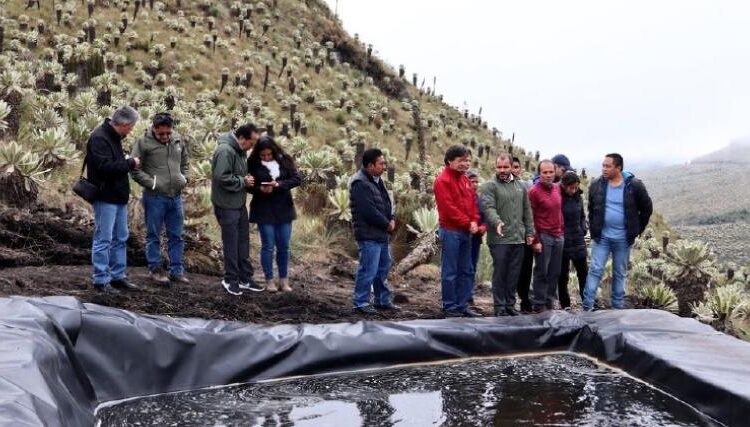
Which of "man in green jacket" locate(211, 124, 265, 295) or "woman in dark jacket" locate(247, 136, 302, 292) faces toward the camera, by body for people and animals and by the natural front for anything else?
the woman in dark jacket

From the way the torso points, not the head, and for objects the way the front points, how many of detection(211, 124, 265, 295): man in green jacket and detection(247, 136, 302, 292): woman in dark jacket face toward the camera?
1

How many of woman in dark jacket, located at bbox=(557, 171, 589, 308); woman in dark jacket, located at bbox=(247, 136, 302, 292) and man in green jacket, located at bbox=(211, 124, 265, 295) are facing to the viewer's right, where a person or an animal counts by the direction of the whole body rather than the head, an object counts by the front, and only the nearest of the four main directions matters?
1

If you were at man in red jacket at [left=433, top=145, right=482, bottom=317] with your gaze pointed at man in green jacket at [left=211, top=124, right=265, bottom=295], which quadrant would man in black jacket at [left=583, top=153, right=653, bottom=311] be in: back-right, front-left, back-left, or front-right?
back-right

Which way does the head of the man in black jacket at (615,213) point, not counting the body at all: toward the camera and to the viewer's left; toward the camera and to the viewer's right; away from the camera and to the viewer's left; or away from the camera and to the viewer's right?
toward the camera and to the viewer's left

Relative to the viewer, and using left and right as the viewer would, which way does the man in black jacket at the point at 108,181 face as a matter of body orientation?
facing the viewer and to the right of the viewer

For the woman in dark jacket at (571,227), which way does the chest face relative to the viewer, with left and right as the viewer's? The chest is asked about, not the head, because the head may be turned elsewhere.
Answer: facing the viewer and to the left of the viewer

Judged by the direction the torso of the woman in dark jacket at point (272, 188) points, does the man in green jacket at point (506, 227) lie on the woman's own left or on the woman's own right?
on the woman's own left

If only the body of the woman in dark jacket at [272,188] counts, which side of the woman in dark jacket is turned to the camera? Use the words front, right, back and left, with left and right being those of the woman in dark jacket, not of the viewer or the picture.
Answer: front

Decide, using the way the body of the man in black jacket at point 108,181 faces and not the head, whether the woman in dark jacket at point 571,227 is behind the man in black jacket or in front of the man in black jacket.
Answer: in front

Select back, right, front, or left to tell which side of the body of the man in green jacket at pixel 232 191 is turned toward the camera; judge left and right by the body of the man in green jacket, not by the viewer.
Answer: right

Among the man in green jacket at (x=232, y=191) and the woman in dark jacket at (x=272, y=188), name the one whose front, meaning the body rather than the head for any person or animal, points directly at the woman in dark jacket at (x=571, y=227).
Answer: the man in green jacket
